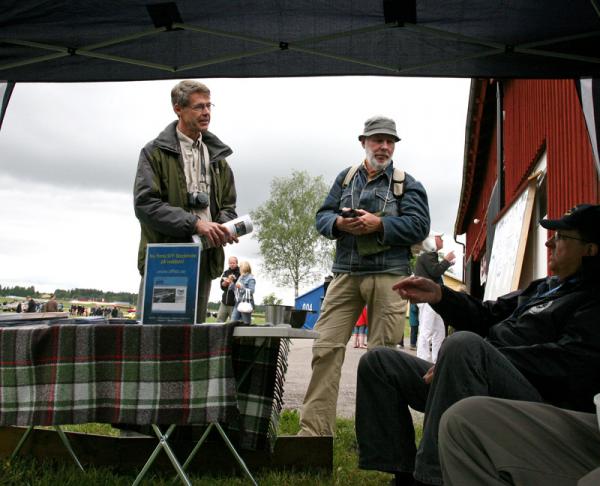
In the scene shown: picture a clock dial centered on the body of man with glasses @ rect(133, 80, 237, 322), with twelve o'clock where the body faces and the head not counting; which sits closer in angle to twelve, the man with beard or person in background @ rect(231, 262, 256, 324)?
the man with beard

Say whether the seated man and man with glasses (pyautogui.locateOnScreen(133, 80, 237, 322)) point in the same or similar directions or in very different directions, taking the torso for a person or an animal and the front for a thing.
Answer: very different directions

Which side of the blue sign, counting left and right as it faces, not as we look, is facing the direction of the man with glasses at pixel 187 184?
back

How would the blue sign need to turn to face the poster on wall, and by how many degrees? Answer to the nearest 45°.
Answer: approximately 135° to its left

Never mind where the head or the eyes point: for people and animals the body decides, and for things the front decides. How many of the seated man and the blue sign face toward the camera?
1

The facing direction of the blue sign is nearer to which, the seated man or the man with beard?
the seated man

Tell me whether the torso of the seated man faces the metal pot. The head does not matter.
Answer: yes

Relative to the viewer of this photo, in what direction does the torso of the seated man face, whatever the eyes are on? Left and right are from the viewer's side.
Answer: facing to the left of the viewer

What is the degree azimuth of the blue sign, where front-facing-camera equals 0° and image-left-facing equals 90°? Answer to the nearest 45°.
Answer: approximately 0°

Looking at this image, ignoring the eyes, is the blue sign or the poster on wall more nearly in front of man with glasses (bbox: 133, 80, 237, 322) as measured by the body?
the blue sign
